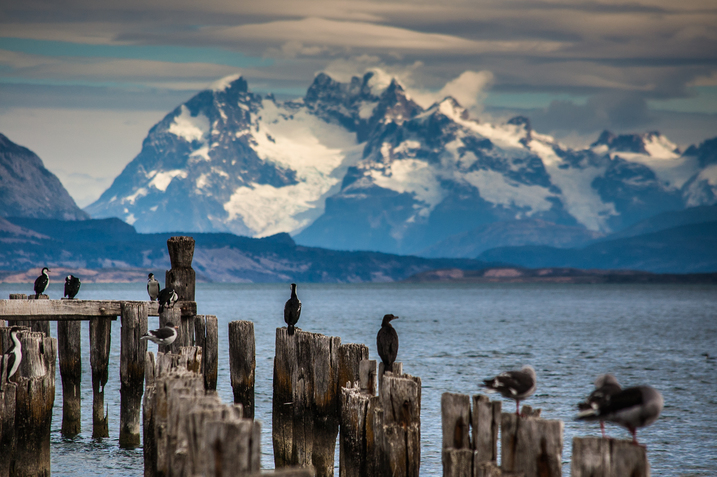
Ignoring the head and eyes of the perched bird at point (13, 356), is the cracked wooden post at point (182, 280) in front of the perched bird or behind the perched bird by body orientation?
in front

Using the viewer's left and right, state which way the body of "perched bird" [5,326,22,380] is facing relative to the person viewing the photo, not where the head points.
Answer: facing to the right of the viewer
